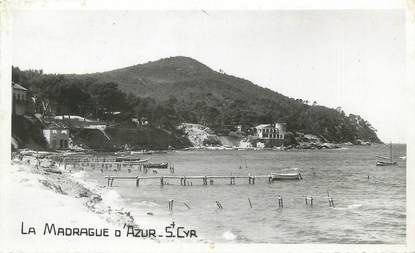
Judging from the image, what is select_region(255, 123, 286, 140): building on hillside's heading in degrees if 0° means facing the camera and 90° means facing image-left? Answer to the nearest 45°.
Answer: approximately 0°

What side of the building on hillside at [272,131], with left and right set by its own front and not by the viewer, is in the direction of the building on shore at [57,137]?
right
